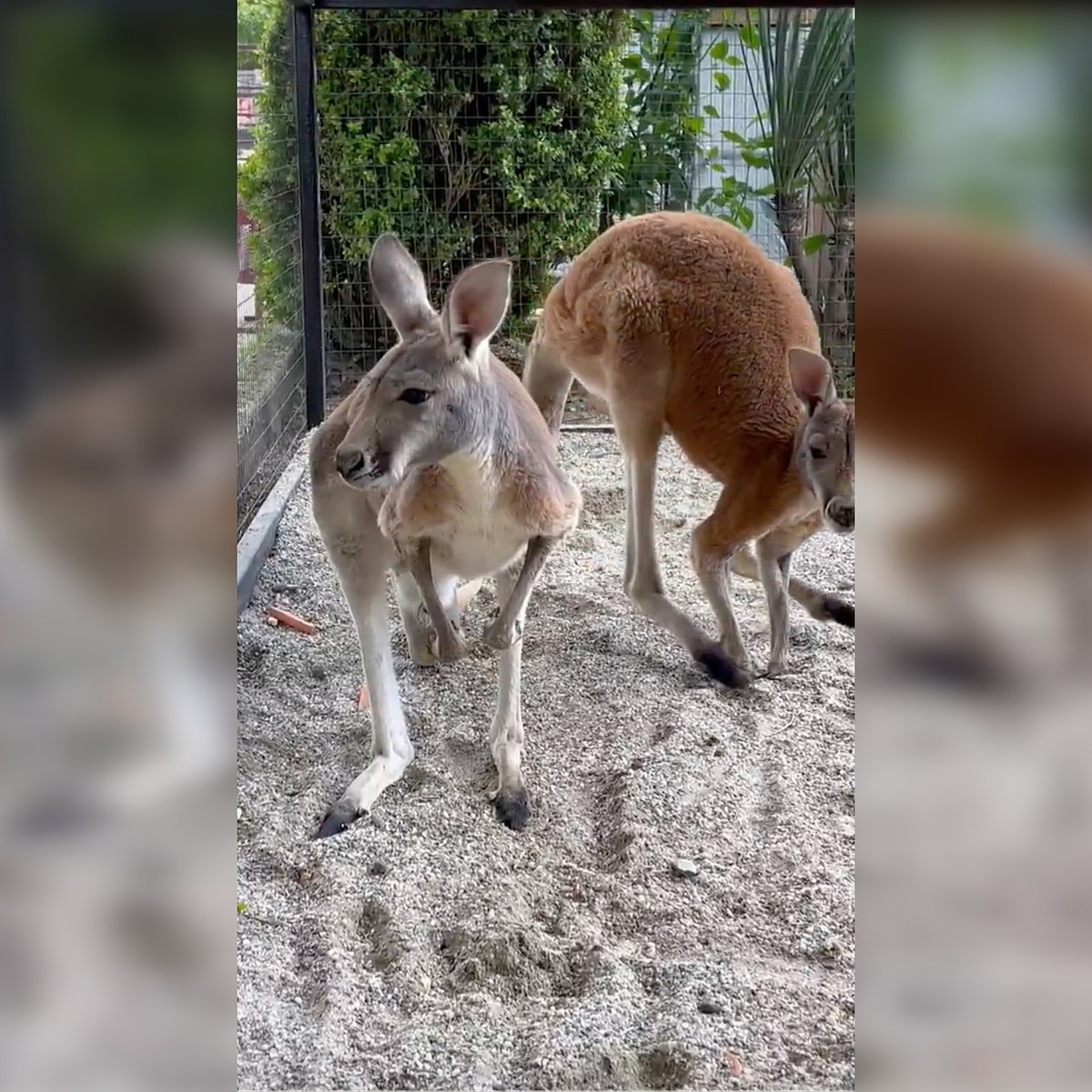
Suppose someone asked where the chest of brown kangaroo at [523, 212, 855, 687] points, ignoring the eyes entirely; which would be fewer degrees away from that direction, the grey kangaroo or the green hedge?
the grey kangaroo

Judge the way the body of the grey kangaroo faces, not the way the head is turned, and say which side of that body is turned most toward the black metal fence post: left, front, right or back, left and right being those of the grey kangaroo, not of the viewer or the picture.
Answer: back

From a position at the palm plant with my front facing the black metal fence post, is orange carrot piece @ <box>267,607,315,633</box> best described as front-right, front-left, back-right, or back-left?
front-left

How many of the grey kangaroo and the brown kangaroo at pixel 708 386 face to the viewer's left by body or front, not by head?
0

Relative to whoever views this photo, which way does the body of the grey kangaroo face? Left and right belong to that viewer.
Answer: facing the viewer

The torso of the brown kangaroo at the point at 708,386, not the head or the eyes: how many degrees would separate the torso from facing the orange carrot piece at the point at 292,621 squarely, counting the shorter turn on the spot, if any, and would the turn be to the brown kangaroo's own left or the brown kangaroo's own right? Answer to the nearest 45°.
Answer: approximately 135° to the brown kangaroo's own right

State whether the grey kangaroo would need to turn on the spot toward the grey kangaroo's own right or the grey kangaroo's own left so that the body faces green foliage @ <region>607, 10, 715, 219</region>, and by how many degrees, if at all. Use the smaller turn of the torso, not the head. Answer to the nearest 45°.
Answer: approximately 180°

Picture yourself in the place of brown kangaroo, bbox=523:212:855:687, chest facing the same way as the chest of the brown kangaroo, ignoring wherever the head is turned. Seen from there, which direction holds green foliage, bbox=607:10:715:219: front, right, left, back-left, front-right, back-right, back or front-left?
back-left

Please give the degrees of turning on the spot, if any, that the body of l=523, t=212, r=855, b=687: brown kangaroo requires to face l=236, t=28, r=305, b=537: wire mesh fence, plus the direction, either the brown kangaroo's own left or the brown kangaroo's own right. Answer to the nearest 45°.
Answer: approximately 180°

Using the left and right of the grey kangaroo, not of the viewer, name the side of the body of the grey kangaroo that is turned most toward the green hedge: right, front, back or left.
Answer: back

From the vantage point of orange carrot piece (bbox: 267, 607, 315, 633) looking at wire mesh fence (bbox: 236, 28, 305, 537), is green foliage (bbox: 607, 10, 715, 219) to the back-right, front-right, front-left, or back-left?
front-right

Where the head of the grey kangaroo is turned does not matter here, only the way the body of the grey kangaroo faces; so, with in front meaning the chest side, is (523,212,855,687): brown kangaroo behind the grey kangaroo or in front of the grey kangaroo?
behind

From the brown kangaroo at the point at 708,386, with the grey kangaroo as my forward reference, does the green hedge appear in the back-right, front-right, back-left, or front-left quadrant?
back-right

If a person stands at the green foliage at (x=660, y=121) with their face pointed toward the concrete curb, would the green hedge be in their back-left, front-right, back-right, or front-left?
front-right

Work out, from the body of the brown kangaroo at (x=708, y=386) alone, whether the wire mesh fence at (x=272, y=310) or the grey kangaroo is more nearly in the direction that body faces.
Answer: the grey kangaroo
